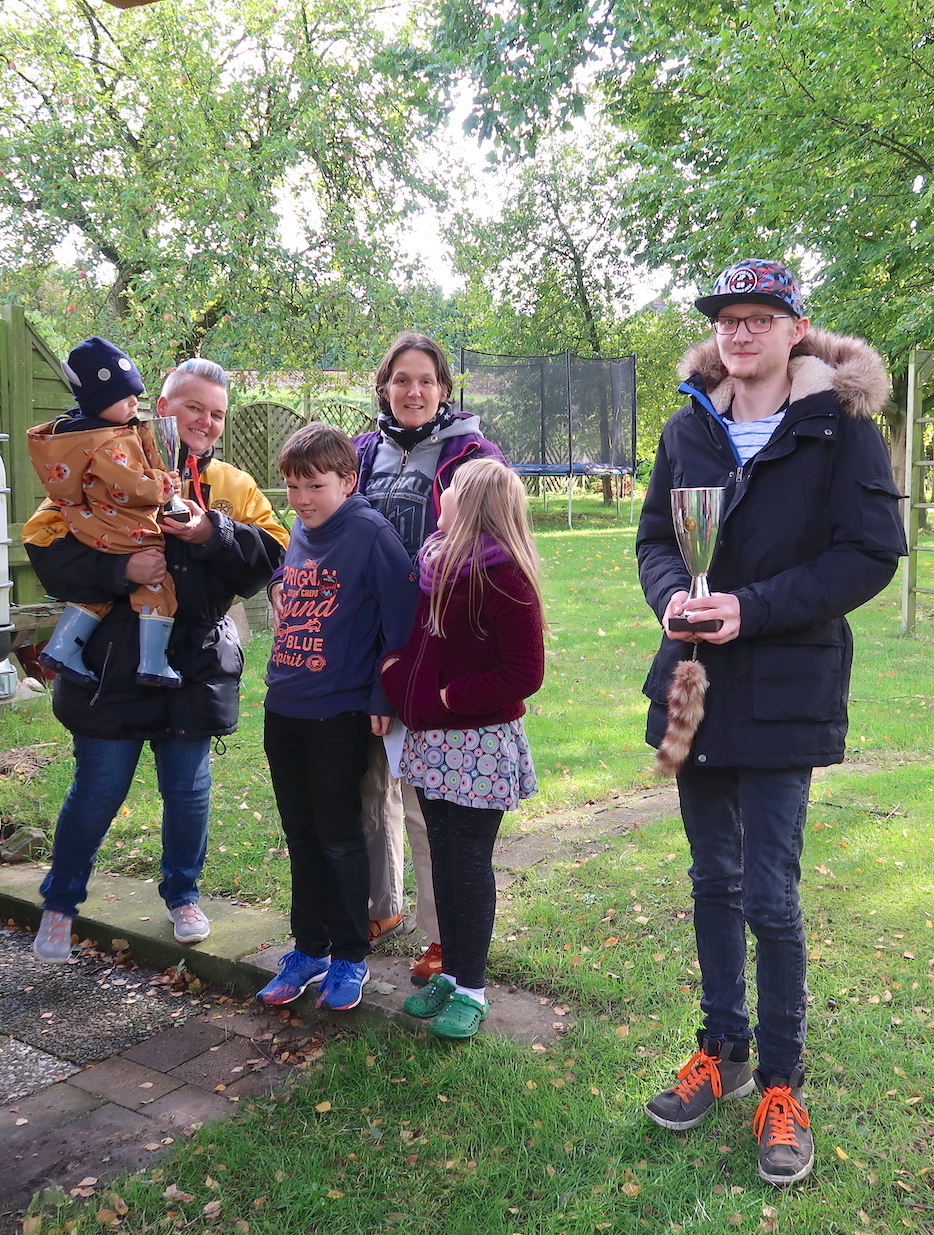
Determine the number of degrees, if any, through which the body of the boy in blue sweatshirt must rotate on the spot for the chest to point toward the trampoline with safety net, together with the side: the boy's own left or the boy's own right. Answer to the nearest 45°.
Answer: approximately 135° to the boy's own right

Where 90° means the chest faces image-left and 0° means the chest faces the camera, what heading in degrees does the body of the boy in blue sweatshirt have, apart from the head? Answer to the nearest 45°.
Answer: approximately 45°
